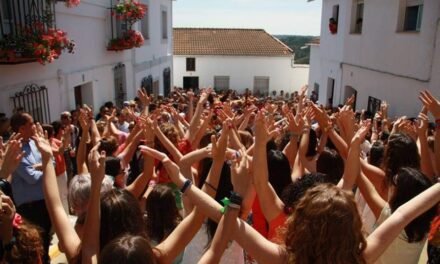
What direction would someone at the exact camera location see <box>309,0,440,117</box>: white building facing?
facing the viewer and to the left of the viewer

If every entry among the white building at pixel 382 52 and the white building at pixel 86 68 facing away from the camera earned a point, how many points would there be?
0

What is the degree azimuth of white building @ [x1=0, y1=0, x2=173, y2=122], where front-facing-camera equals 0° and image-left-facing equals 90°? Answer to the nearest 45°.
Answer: approximately 315°

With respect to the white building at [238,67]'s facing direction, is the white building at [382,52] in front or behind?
in front

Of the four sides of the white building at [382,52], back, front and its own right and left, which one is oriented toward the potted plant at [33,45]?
front

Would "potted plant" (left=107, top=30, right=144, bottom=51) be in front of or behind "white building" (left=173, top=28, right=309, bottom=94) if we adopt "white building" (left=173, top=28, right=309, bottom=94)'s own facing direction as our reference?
in front

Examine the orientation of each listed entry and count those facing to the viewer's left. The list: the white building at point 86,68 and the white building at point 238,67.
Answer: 0

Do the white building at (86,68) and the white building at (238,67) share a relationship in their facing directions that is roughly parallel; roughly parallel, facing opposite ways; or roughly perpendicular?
roughly perpendicular

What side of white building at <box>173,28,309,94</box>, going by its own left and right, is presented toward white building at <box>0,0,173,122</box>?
front

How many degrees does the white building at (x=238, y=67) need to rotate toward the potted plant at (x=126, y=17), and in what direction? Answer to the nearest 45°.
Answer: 0° — it already faces it

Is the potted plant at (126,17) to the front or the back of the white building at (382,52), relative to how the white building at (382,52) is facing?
to the front

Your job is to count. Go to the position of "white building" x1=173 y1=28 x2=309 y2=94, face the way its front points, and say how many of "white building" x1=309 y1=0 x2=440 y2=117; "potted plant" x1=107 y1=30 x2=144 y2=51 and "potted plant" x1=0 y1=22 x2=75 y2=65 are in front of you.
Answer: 3
